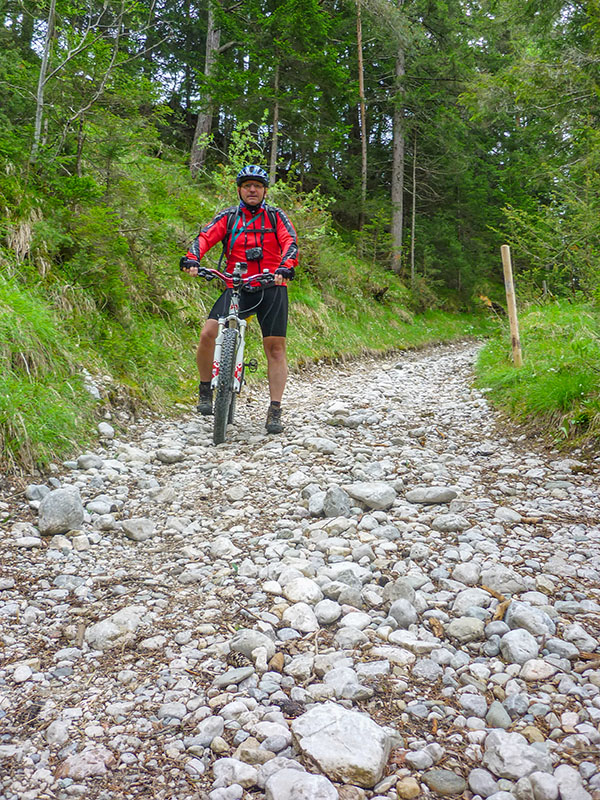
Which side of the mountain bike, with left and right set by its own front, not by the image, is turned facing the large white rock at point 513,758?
front

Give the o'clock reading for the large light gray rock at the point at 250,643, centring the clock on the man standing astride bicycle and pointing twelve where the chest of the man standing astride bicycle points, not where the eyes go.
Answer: The large light gray rock is roughly at 12 o'clock from the man standing astride bicycle.

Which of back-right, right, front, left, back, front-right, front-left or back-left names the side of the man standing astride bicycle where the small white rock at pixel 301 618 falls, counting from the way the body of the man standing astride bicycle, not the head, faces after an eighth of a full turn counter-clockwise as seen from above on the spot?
front-right

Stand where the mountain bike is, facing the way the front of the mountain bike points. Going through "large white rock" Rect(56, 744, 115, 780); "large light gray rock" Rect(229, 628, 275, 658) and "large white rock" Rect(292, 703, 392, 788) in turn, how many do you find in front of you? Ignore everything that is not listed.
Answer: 3

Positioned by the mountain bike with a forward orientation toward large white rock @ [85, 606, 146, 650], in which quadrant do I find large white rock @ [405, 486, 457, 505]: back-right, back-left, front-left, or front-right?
front-left

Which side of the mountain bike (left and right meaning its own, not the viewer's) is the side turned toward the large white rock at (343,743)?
front

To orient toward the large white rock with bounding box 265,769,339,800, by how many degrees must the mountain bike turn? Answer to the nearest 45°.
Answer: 0° — it already faces it

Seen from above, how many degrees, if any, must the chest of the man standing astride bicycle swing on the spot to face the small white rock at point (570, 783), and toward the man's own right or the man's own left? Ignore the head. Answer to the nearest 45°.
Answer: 0° — they already face it

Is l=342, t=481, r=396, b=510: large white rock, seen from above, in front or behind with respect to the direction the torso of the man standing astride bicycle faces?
in front

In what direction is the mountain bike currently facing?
toward the camera

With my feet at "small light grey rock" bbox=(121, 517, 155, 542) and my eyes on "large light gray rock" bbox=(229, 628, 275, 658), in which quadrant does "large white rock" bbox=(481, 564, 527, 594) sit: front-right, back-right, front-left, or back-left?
front-left

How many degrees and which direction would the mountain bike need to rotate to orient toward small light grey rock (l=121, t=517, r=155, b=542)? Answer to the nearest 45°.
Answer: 0° — it already faces it

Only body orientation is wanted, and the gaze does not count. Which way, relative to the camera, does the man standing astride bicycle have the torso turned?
toward the camera

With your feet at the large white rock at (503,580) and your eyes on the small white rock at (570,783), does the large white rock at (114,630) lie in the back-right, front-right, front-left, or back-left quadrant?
front-right

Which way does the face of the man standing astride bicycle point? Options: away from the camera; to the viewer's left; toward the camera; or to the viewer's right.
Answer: toward the camera

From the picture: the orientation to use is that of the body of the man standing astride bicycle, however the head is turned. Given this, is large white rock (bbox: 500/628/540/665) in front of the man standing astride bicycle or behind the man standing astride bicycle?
in front
